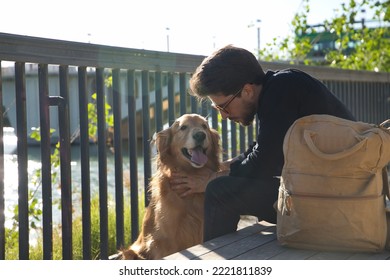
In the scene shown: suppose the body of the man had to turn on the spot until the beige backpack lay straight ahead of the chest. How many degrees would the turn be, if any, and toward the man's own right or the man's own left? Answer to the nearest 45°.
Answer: approximately 135° to the man's own left

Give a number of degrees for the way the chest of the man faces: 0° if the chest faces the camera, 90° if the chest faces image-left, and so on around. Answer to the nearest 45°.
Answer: approximately 90°

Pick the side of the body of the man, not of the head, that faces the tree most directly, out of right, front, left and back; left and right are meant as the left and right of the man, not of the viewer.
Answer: right

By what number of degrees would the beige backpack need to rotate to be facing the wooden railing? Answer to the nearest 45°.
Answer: approximately 135° to its right

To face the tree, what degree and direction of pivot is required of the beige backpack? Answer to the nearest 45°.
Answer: approximately 180°

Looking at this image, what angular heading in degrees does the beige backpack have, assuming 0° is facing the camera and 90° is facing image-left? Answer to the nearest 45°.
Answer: approximately 0°

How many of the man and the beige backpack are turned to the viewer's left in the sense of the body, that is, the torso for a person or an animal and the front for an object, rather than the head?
1

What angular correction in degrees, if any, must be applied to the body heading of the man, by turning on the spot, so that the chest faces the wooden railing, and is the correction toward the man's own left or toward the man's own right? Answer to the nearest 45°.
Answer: approximately 45° to the man's own right

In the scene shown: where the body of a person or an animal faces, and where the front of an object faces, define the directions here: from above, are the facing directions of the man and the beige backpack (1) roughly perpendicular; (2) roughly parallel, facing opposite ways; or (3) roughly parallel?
roughly perpendicular

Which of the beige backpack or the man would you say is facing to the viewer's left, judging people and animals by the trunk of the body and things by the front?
the man

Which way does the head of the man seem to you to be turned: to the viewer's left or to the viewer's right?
to the viewer's left
